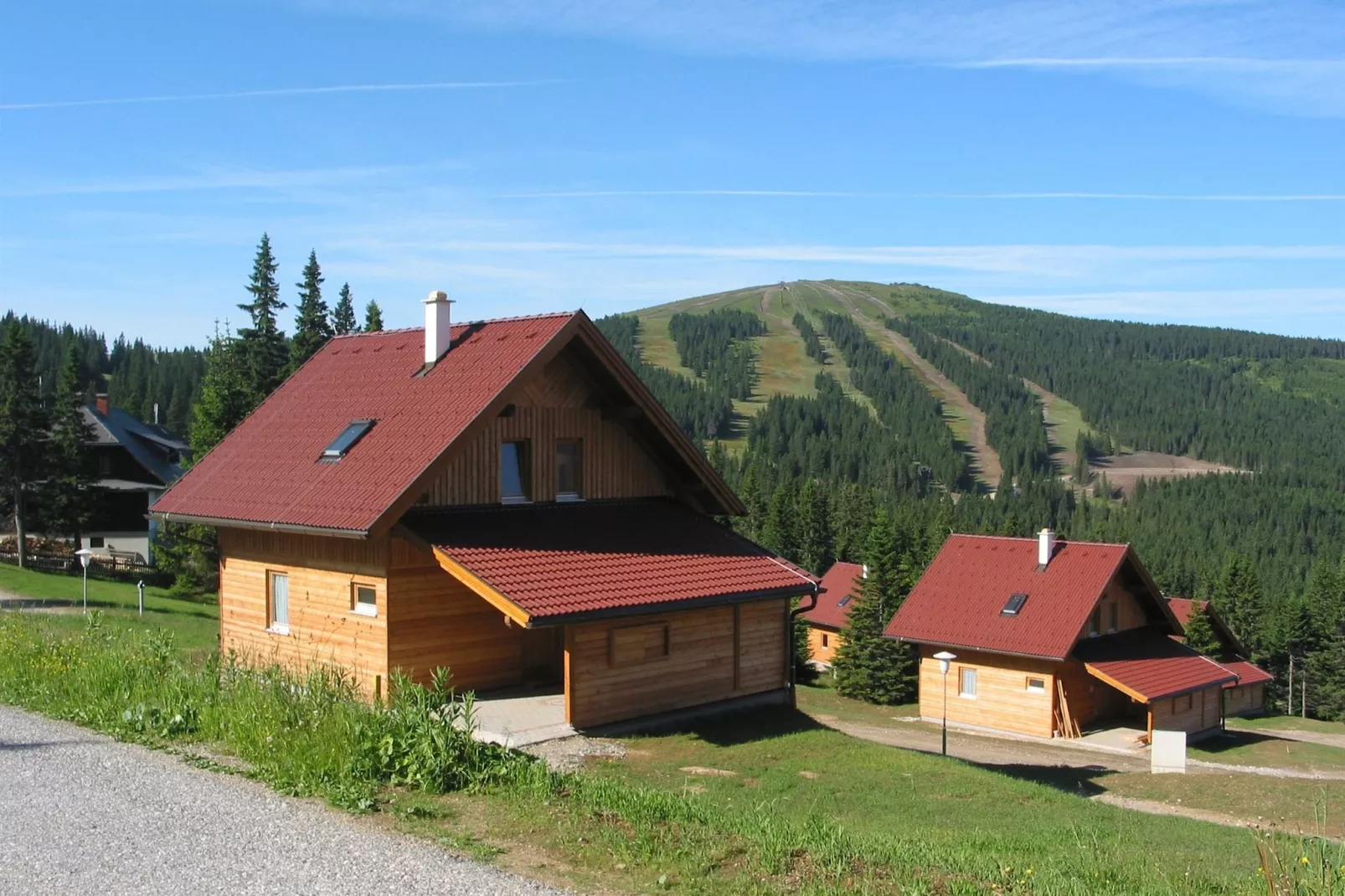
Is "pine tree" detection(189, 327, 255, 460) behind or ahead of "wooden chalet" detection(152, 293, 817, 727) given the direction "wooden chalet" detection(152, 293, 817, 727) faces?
behind

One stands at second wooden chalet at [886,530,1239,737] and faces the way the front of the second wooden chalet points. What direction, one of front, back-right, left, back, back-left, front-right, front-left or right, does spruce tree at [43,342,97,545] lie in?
back-right

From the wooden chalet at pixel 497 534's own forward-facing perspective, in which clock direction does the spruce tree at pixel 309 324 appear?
The spruce tree is roughly at 7 o'clock from the wooden chalet.

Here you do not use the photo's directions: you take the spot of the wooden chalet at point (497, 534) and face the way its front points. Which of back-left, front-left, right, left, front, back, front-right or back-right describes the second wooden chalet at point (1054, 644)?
left

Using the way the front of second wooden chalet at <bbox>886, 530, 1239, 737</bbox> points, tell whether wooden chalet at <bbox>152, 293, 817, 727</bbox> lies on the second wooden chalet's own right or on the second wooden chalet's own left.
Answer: on the second wooden chalet's own right

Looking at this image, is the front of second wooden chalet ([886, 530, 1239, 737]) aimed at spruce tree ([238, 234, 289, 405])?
no

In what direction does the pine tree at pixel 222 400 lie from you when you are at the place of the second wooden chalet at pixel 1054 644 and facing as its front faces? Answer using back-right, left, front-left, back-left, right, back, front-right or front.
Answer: back-right

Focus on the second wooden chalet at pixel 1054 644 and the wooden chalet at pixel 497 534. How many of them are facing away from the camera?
0

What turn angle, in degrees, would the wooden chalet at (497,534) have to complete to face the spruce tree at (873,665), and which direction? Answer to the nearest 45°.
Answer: approximately 90° to its left

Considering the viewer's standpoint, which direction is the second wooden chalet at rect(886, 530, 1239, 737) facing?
facing the viewer and to the right of the viewer

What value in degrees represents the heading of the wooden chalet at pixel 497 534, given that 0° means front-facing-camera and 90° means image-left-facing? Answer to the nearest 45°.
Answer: approximately 315°

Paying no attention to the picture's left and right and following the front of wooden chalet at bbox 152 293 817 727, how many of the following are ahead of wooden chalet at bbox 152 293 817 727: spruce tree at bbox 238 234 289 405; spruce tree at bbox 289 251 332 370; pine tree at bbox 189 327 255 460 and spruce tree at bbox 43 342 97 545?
0

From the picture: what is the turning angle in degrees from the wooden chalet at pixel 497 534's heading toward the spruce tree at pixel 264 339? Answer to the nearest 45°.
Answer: approximately 135° to its left

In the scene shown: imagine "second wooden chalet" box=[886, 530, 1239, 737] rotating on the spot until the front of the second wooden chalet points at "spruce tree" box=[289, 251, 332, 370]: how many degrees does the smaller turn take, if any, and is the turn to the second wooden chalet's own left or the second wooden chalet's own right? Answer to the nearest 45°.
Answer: approximately 135° to the second wooden chalet's own right

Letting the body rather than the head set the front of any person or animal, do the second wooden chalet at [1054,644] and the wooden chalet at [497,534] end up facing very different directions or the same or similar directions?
same or similar directions

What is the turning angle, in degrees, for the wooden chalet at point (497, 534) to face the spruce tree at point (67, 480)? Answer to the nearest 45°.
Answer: approximately 180°
